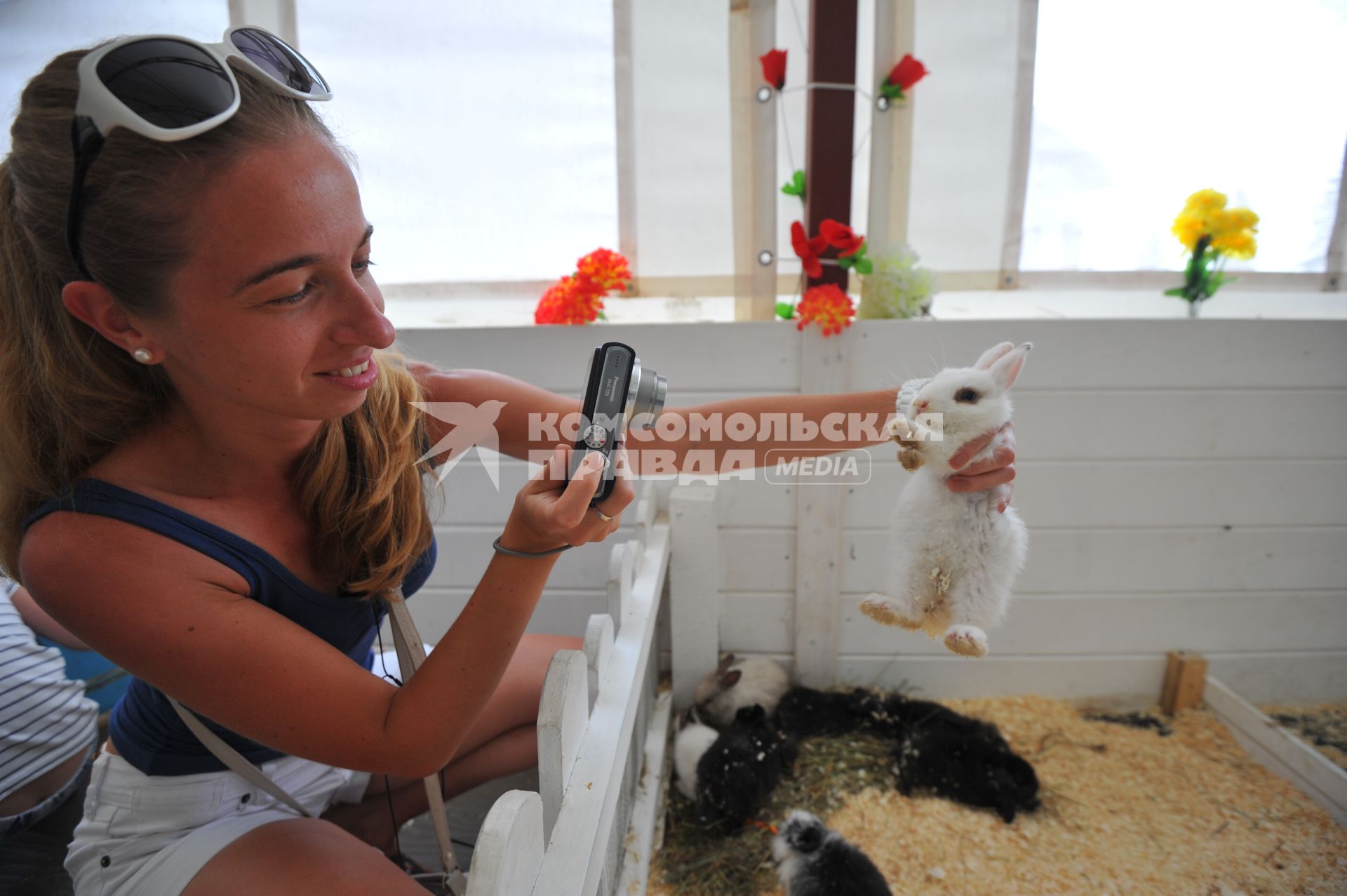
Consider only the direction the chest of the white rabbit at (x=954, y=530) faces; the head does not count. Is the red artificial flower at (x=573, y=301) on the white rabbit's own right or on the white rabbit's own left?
on the white rabbit's own right

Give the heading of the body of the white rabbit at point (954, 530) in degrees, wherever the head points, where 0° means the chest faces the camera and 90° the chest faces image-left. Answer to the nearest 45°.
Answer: approximately 45°
